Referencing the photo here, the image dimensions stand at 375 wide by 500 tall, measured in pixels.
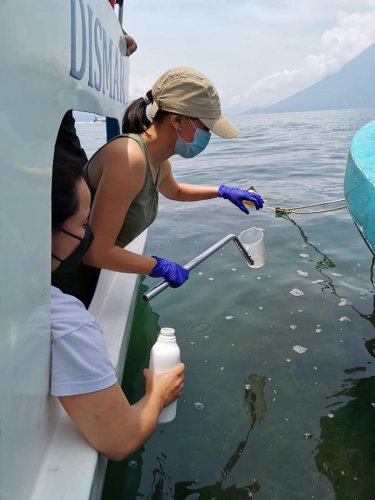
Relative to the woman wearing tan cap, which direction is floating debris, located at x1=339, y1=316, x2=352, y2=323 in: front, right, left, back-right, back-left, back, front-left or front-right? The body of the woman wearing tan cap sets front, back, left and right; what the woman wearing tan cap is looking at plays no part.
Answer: front-left

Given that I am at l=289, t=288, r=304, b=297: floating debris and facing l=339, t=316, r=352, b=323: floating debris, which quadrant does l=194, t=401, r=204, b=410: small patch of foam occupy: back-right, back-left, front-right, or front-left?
front-right

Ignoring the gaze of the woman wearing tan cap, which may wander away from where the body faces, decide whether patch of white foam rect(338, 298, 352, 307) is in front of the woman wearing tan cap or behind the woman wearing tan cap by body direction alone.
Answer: in front

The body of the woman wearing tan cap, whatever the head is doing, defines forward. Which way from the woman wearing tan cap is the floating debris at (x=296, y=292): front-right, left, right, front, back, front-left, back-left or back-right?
front-left

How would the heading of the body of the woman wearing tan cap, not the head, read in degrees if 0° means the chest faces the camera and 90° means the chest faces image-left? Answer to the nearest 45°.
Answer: approximately 270°

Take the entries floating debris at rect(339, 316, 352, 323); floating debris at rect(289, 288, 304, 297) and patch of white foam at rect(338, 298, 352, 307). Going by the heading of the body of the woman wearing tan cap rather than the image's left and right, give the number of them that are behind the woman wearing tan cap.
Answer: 0

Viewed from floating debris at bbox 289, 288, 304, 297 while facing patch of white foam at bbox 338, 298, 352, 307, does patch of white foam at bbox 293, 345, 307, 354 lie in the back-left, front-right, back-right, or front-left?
front-right

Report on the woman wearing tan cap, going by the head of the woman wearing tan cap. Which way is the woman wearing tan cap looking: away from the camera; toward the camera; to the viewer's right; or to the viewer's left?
to the viewer's right
